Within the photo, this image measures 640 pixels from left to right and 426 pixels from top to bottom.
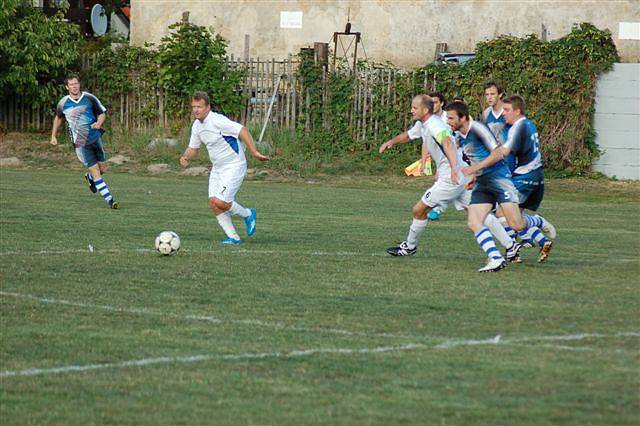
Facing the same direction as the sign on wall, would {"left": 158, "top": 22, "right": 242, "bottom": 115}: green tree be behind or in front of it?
in front

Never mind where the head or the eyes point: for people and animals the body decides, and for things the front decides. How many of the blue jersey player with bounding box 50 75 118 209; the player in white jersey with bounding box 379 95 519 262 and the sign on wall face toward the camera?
2

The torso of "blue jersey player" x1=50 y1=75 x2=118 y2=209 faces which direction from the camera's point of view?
toward the camera

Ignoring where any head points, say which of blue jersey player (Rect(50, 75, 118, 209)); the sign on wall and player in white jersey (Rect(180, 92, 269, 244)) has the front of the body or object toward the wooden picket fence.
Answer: the sign on wall

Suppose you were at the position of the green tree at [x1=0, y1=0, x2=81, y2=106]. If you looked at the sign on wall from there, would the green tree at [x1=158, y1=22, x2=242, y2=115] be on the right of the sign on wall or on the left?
right

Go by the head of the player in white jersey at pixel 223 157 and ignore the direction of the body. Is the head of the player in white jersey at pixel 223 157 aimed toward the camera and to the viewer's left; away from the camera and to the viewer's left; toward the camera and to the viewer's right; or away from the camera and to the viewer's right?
toward the camera and to the viewer's left

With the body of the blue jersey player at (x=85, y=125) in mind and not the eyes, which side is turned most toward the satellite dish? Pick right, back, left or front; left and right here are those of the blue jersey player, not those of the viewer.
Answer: back

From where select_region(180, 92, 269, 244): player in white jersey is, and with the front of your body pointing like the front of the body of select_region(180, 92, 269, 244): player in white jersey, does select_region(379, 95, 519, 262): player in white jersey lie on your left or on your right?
on your left

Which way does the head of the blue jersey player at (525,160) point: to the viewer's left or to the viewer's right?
to the viewer's left

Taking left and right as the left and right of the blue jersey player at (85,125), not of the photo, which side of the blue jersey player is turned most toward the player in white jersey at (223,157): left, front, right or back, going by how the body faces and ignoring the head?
front

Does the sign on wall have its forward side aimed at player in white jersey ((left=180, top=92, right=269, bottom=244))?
yes

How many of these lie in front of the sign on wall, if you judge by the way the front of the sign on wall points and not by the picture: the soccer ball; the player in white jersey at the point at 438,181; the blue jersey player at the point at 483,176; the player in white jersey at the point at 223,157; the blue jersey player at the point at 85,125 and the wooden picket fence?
6

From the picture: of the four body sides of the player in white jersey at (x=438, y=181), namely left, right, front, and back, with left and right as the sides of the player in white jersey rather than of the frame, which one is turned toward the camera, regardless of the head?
left

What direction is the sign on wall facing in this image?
toward the camera
